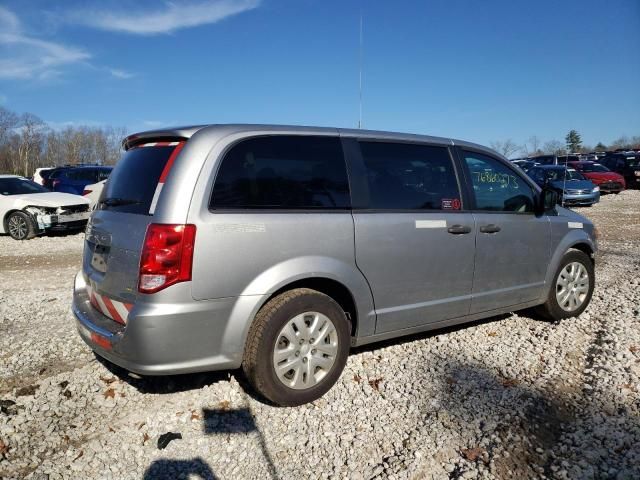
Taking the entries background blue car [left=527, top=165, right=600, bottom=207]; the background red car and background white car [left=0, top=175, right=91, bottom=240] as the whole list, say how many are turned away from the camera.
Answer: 0

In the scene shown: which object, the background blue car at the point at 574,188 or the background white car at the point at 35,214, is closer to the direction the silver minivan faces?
the background blue car

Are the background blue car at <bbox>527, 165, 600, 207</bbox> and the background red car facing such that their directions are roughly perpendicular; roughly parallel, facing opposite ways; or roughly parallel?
roughly parallel

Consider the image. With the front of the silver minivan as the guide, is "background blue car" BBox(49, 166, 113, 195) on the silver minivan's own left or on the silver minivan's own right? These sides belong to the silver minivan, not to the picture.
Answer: on the silver minivan's own left

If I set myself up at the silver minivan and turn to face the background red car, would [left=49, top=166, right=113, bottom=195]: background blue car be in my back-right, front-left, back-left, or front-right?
front-left

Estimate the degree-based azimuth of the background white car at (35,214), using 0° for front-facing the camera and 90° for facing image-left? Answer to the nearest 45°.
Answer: approximately 315°

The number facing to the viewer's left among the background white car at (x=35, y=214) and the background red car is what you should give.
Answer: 0

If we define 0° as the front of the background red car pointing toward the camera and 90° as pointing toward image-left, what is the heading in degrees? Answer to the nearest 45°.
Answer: approximately 315°

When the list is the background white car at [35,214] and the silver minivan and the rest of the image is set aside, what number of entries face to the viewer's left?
0

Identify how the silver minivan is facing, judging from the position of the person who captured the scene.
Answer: facing away from the viewer and to the right of the viewer

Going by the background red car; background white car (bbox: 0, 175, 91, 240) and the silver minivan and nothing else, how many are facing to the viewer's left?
0

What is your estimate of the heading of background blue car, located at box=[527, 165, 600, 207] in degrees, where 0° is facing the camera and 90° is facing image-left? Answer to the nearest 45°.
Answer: approximately 315°

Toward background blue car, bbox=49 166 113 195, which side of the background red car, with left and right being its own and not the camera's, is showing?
right

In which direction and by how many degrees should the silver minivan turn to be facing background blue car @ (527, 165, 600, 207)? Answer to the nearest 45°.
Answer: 0° — it already faces it

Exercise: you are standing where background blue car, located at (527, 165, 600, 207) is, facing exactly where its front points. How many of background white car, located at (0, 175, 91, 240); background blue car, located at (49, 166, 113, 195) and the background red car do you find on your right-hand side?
2

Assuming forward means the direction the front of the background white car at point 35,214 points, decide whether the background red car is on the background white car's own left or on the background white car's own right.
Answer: on the background white car's own left

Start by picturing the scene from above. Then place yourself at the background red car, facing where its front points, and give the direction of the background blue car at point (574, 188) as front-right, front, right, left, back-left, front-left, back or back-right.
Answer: front-right

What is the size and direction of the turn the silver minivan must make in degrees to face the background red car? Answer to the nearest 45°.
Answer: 0° — it already faces it

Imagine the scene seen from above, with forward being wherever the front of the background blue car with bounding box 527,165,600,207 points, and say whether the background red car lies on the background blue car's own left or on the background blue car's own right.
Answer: on the background blue car's own left
